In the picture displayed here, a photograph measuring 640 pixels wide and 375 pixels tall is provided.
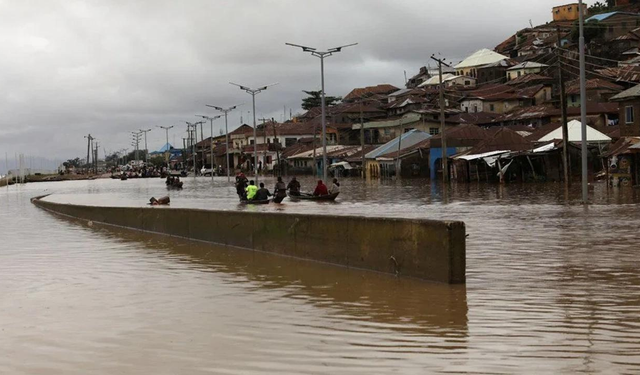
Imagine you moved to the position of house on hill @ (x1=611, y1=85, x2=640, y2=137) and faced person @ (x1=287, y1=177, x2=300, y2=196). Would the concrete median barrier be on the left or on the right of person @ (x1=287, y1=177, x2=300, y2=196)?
left

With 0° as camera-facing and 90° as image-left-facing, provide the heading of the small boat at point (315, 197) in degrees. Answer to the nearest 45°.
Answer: approximately 270°
